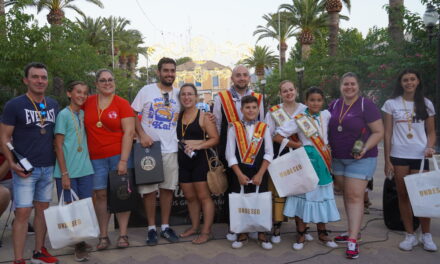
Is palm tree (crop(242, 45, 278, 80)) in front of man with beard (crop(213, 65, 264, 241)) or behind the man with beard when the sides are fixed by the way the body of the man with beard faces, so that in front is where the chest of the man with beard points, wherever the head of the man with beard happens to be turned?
behind

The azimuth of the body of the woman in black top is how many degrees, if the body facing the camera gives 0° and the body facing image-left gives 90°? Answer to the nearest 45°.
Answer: approximately 45°

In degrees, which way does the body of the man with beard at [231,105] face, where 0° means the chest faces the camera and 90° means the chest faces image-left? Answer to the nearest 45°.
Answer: approximately 0°

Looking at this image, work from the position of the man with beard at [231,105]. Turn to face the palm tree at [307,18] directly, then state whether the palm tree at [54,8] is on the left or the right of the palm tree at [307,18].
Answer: left

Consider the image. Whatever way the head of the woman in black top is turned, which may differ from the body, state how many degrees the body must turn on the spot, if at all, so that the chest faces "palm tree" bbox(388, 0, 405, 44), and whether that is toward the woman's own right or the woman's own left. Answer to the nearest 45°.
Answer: approximately 180°

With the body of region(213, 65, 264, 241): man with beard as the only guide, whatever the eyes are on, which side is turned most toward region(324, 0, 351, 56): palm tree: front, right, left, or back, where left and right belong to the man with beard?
back
